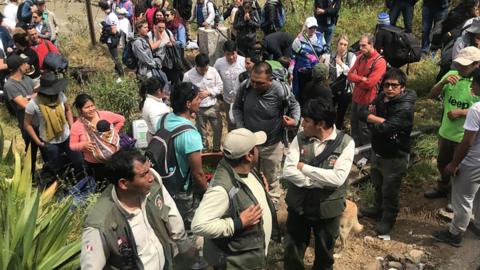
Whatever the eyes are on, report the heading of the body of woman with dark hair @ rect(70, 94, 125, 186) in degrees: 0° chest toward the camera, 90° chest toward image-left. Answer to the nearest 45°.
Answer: approximately 315°

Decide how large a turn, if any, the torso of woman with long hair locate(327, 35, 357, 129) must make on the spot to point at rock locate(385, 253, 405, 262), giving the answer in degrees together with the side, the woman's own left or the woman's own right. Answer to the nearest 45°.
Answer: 0° — they already face it

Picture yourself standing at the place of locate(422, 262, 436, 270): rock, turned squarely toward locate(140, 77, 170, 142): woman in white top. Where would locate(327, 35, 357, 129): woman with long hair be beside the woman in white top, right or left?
right

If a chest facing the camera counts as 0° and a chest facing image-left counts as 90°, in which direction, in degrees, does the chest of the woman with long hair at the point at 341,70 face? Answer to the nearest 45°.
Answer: approximately 0°

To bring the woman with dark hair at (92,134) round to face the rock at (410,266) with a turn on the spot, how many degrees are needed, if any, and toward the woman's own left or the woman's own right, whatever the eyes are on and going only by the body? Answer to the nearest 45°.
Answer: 0° — they already face it

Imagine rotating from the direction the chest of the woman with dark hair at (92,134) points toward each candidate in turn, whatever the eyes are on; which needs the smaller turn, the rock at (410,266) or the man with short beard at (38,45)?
the rock

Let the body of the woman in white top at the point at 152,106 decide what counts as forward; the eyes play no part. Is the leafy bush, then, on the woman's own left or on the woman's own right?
on the woman's own right

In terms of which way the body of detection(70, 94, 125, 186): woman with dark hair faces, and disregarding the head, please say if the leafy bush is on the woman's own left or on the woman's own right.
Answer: on the woman's own right
